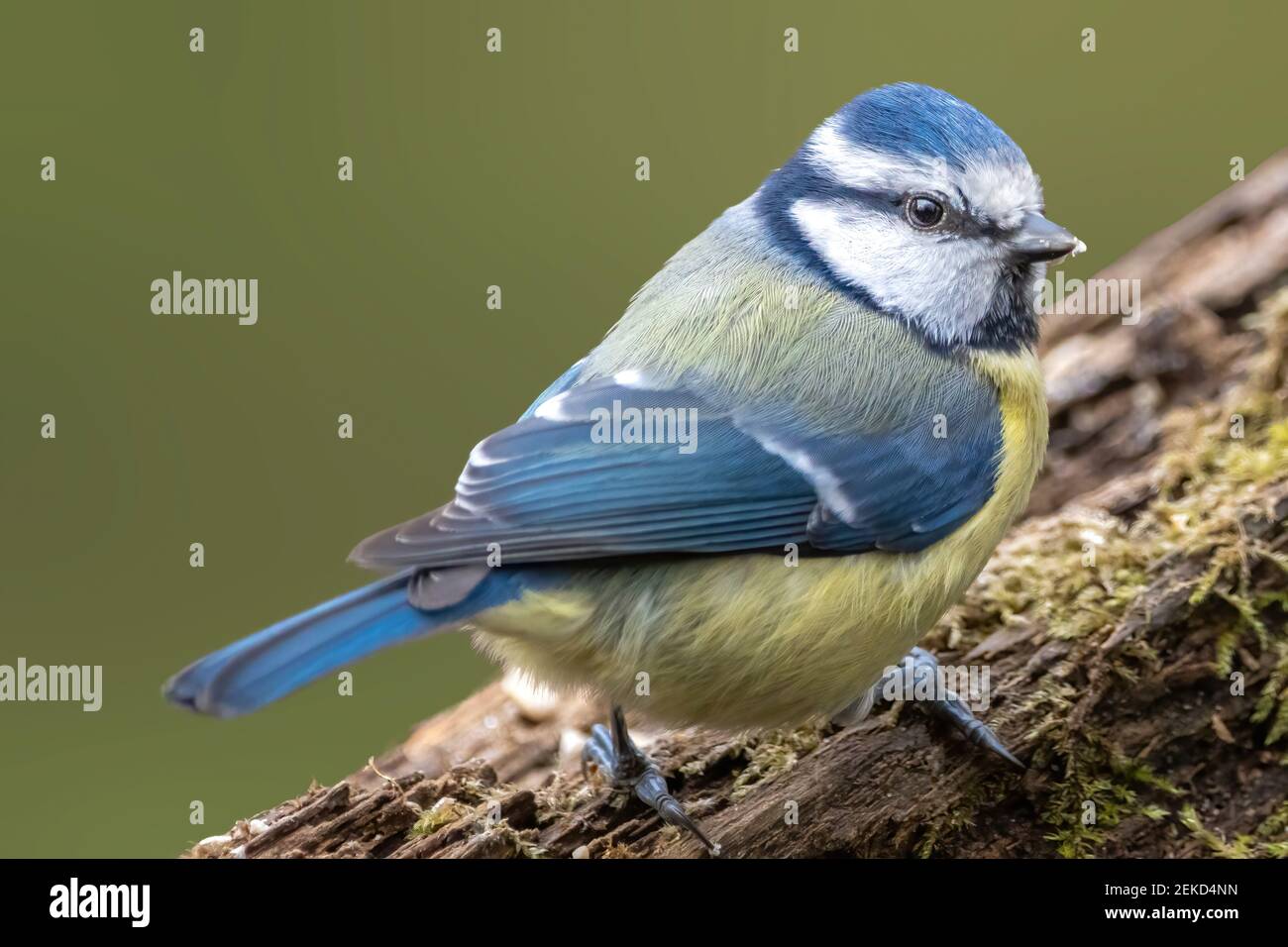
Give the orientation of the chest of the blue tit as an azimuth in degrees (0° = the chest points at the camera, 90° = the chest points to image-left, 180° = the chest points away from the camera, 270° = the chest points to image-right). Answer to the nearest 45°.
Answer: approximately 270°
